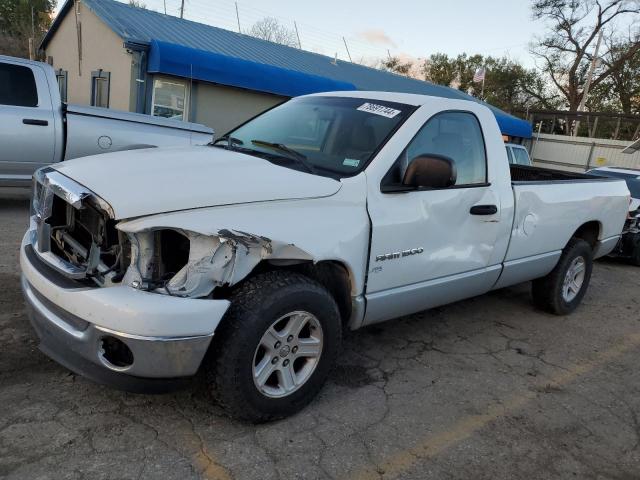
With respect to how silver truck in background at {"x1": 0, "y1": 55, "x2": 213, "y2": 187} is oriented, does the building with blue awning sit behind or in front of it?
behind

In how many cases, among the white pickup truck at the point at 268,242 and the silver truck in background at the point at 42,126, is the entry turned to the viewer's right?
0

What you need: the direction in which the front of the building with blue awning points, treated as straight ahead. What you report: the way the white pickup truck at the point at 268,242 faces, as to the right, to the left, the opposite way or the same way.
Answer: to the right

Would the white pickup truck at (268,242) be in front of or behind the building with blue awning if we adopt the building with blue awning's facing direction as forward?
in front

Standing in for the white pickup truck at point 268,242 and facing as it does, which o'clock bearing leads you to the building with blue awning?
The building with blue awning is roughly at 4 o'clock from the white pickup truck.

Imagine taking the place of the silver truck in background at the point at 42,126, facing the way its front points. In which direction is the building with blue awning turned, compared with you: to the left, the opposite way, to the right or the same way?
to the left

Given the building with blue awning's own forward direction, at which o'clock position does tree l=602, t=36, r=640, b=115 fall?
The tree is roughly at 9 o'clock from the building with blue awning.

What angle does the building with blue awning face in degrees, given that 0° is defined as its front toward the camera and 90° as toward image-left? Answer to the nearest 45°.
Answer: approximately 315°

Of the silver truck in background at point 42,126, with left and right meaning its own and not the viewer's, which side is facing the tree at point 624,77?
back

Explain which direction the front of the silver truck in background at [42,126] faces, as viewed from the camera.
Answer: facing the viewer and to the left of the viewer
